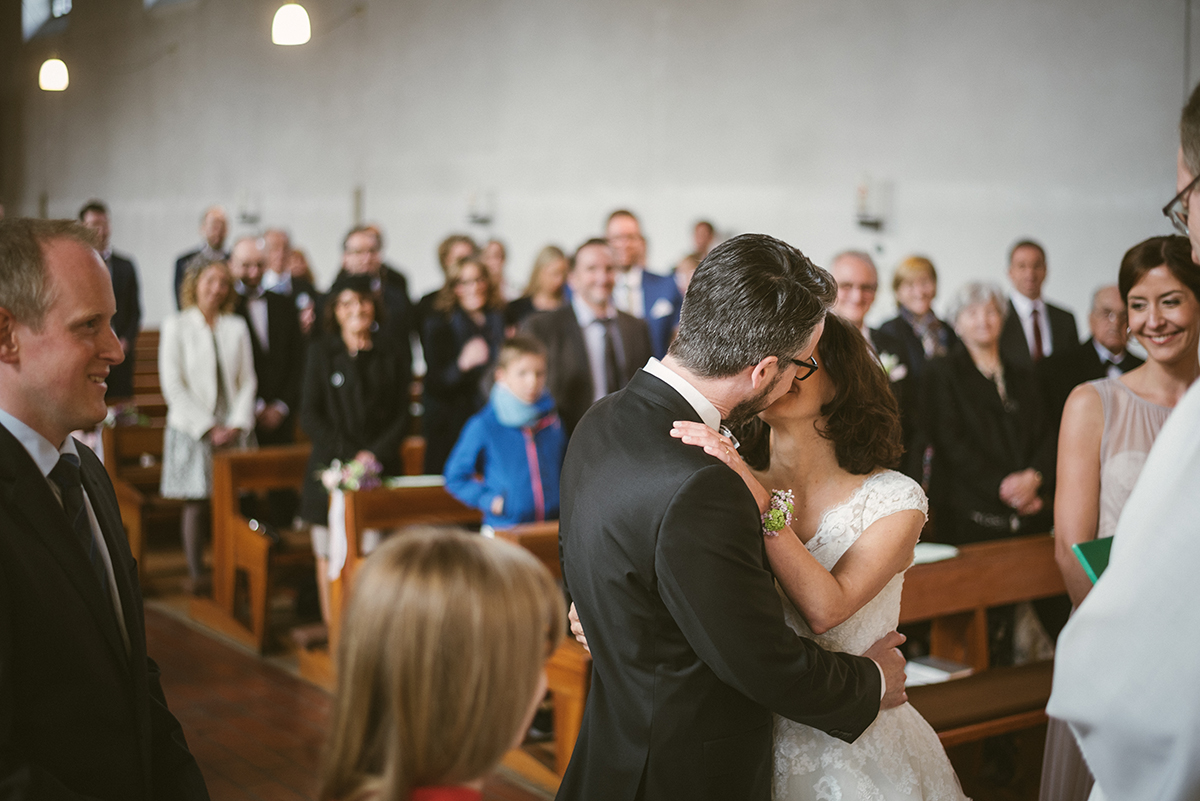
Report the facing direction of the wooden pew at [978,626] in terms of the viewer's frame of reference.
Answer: facing the viewer and to the right of the viewer

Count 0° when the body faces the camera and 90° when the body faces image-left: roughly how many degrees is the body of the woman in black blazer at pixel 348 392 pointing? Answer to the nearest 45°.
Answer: approximately 0°

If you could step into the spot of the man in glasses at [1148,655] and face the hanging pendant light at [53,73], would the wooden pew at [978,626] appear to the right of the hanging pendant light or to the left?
right

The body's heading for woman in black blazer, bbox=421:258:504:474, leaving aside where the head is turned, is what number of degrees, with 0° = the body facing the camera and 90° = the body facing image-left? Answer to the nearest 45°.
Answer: approximately 315°
